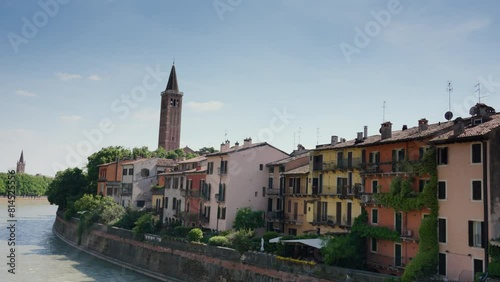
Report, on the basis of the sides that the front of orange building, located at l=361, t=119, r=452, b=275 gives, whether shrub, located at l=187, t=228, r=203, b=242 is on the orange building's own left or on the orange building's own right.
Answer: on the orange building's own right

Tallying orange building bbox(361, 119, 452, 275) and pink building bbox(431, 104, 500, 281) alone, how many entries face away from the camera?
0

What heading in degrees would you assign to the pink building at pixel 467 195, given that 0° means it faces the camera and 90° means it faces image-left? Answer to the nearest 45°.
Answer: approximately 45°

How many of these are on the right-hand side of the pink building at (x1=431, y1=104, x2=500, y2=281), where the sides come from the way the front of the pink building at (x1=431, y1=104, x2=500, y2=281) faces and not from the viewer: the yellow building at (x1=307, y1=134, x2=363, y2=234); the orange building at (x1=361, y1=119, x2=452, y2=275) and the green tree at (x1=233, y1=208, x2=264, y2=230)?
3

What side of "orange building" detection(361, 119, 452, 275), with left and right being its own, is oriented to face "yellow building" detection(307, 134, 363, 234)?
right

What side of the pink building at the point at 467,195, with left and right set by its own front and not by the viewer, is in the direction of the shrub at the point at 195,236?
right

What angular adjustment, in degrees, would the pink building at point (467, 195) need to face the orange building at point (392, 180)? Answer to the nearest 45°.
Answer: approximately 90° to its right

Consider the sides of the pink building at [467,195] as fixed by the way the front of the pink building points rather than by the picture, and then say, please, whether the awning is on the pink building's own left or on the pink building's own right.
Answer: on the pink building's own right

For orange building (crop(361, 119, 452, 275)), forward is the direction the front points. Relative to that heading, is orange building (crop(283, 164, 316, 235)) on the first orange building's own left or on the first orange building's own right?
on the first orange building's own right

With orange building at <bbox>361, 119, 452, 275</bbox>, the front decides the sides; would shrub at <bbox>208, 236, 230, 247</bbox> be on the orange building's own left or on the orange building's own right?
on the orange building's own right

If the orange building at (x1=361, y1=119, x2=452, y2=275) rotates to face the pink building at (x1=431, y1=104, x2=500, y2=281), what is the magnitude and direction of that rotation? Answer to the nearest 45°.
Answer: approximately 90° to its left

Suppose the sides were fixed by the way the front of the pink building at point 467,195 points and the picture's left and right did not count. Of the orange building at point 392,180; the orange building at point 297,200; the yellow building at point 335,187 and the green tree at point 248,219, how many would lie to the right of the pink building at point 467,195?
4

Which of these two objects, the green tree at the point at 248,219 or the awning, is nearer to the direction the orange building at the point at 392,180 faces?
the awning

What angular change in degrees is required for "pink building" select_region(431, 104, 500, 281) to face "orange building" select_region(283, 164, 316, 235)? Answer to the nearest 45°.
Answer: approximately 90° to its right
